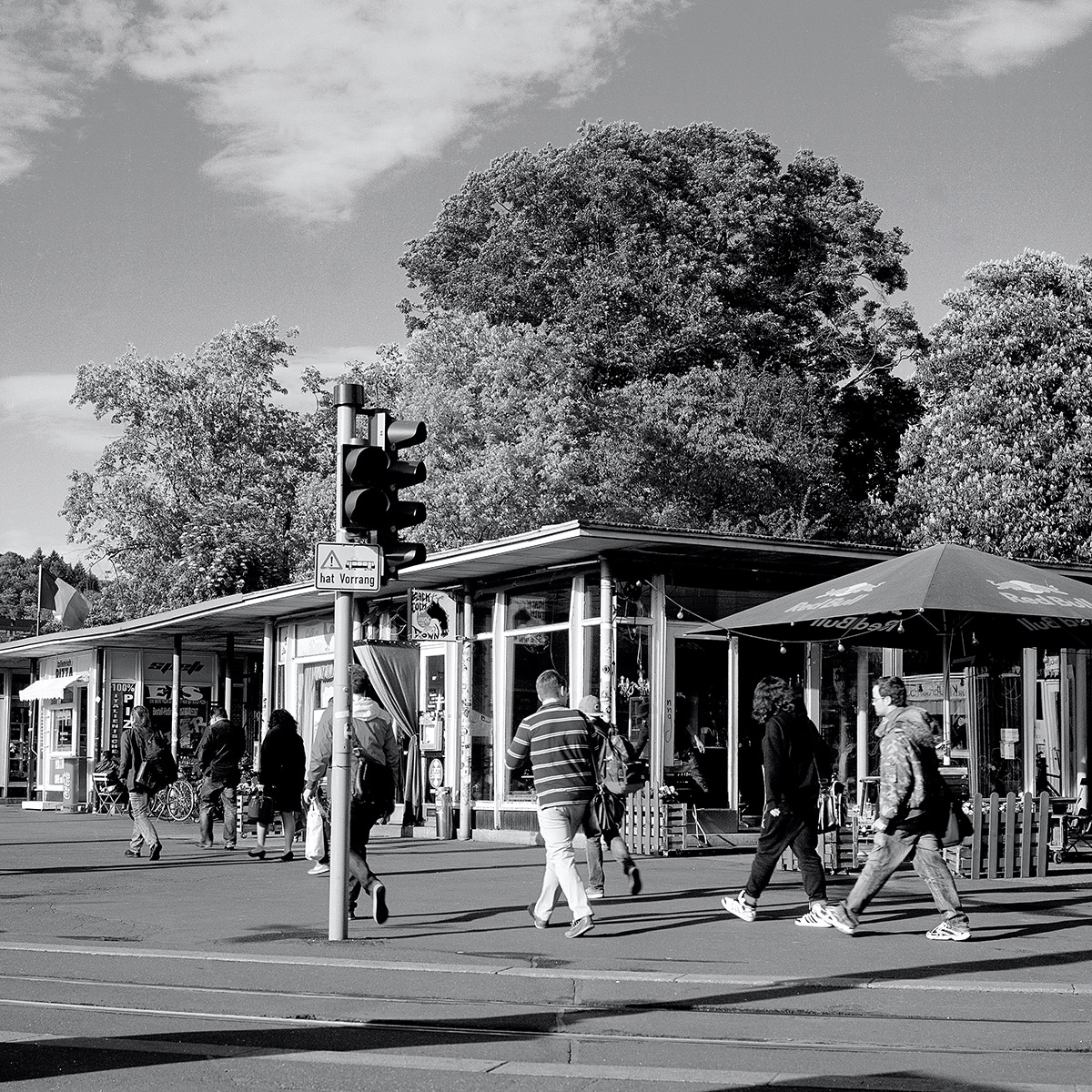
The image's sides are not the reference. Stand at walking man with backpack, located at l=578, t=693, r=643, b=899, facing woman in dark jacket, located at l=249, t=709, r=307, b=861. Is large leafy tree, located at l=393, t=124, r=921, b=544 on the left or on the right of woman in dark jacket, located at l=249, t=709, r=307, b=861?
right

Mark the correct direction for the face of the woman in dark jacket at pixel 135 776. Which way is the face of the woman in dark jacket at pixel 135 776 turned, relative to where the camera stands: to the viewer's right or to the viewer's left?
to the viewer's left

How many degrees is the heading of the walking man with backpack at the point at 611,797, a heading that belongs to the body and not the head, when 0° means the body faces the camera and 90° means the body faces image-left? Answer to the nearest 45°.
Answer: approximately 135°

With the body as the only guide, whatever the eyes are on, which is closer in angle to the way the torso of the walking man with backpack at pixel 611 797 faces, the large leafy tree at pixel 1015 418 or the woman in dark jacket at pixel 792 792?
the large leafy tree

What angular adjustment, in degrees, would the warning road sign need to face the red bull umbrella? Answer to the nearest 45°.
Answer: approximately 135° to its left
